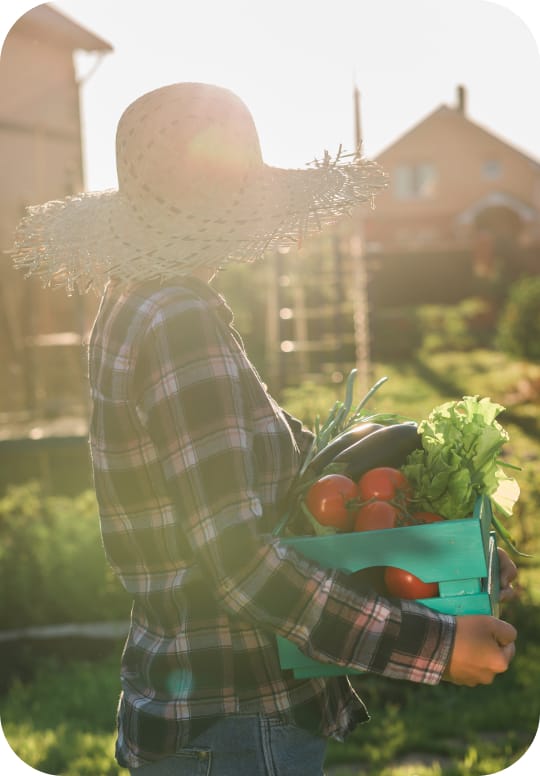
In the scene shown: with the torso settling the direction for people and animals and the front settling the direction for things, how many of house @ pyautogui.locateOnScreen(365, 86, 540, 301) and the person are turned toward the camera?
1

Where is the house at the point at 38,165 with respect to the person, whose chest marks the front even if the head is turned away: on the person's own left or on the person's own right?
on the person's own left

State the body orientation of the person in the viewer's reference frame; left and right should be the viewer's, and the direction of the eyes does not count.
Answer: facing to the right of the viewer

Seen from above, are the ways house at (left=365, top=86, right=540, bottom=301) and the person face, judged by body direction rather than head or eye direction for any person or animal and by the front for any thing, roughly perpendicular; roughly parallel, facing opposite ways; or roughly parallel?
roughly perpendicular

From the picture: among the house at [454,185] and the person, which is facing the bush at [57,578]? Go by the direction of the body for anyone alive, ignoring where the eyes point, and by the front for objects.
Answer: the house

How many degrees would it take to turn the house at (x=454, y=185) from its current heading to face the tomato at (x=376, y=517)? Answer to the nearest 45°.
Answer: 0° — it already faces it

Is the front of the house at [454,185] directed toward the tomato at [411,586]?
yes

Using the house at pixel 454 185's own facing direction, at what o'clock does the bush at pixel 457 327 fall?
The bush is roughly at 12 o'clock from the house.

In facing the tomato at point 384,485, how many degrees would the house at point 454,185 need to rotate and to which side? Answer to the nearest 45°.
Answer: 0° — it already faces it

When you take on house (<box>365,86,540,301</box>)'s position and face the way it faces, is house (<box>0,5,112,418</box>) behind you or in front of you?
in front

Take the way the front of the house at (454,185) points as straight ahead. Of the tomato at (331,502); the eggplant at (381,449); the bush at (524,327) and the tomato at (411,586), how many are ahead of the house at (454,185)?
4
